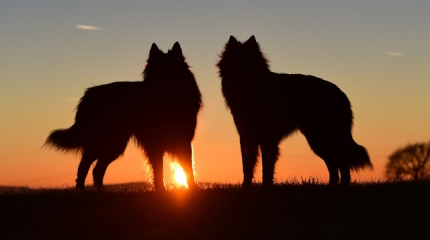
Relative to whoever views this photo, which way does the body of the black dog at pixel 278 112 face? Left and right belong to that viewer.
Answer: facing to the left of the viewer
